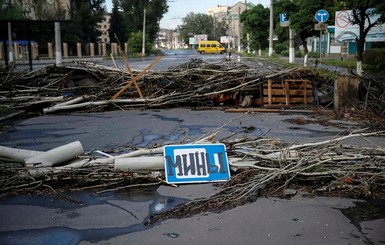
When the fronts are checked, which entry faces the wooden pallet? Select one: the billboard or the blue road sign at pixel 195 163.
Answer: the billboard

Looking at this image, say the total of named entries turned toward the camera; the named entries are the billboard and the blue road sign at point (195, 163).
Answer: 2

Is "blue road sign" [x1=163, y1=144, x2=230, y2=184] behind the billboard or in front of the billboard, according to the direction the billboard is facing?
in front

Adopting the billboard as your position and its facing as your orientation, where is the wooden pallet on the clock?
The wooden pallet is roughly at 12 o'clock from the billboard.

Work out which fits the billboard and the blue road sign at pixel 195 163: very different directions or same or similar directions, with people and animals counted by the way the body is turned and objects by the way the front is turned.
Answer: same or similar directions

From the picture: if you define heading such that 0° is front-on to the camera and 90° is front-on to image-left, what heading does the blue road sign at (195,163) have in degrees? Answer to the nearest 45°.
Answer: approximately 0°

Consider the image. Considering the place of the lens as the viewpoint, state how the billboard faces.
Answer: facing the viewer

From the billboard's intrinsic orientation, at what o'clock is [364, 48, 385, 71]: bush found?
The bush is roughly at 11 o'clock from the billboard.

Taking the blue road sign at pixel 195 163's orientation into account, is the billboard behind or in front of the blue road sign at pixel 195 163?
behind
